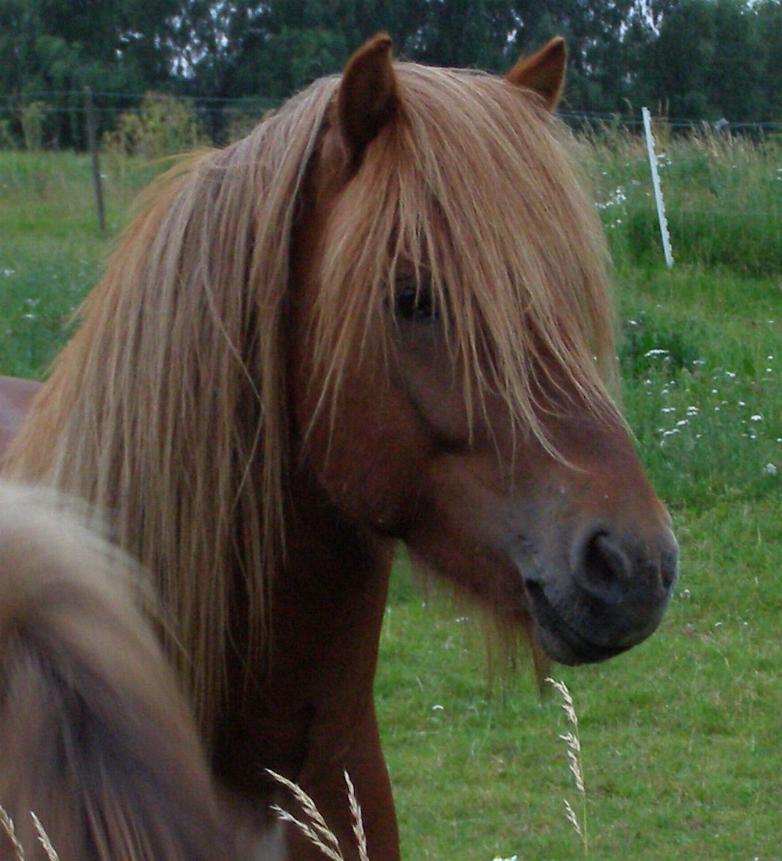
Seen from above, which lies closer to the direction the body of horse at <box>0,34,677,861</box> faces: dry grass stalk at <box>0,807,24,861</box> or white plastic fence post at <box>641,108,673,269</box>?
the dry grass stalk

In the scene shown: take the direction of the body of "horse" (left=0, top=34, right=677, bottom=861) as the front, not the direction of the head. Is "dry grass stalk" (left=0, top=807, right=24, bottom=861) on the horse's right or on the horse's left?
on the horse's right

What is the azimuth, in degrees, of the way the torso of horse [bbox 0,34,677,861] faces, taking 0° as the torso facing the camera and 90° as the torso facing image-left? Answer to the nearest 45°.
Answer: approximately 315°

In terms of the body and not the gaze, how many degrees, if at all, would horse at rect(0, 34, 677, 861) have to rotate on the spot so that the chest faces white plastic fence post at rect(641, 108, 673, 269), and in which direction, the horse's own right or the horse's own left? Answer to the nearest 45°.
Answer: approximately 135° to the horse's own left
